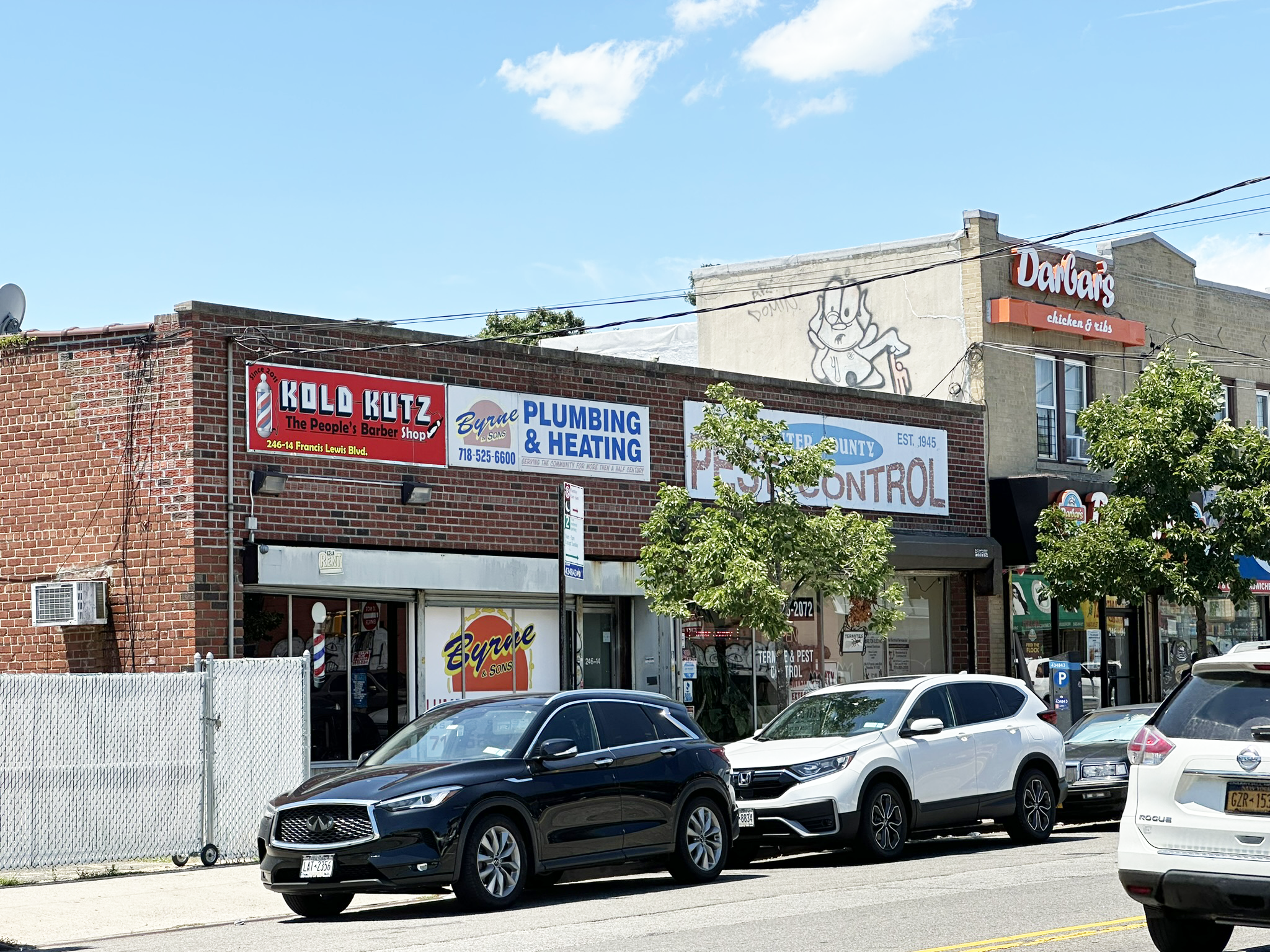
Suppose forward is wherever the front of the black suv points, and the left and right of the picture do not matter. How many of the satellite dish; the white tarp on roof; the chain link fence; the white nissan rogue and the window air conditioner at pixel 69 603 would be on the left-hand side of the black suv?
1

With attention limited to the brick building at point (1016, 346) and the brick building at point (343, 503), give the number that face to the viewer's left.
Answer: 0

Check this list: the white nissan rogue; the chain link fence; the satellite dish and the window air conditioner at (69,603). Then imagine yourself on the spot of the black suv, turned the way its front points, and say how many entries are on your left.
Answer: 1

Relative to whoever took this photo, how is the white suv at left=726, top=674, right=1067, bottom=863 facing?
facing the viewer and to the left of the viewer

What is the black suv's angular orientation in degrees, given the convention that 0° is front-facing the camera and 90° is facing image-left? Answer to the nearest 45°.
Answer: approximately 45°

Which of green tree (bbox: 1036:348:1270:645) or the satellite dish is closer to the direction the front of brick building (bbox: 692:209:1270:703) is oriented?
the green tree

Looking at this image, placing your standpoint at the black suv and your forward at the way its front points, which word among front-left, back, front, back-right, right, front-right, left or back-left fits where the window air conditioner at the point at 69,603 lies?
right

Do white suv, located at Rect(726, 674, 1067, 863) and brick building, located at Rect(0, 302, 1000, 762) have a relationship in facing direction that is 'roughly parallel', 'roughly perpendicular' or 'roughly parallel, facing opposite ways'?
roughly perpendicular

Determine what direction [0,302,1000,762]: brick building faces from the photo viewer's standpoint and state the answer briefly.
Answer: facing the viewer and to the right of the viewer

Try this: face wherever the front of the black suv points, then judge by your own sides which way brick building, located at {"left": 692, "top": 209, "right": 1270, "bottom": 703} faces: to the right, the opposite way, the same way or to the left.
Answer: to the left

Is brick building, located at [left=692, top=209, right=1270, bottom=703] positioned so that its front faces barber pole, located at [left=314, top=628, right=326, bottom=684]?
no

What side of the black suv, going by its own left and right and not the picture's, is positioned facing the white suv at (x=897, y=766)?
back

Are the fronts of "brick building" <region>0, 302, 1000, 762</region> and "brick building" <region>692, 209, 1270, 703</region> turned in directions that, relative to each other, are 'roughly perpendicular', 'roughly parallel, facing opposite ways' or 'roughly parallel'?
roughly parallel

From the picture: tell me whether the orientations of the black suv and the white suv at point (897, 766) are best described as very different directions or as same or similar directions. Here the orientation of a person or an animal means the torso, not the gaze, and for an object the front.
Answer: same or similar directions

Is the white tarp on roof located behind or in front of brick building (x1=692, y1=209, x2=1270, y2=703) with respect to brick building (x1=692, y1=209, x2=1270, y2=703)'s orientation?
behind

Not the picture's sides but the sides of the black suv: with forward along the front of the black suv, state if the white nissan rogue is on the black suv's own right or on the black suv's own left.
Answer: on the black suv's own left

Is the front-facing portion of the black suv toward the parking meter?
no

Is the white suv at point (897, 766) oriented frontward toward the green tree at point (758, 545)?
no
